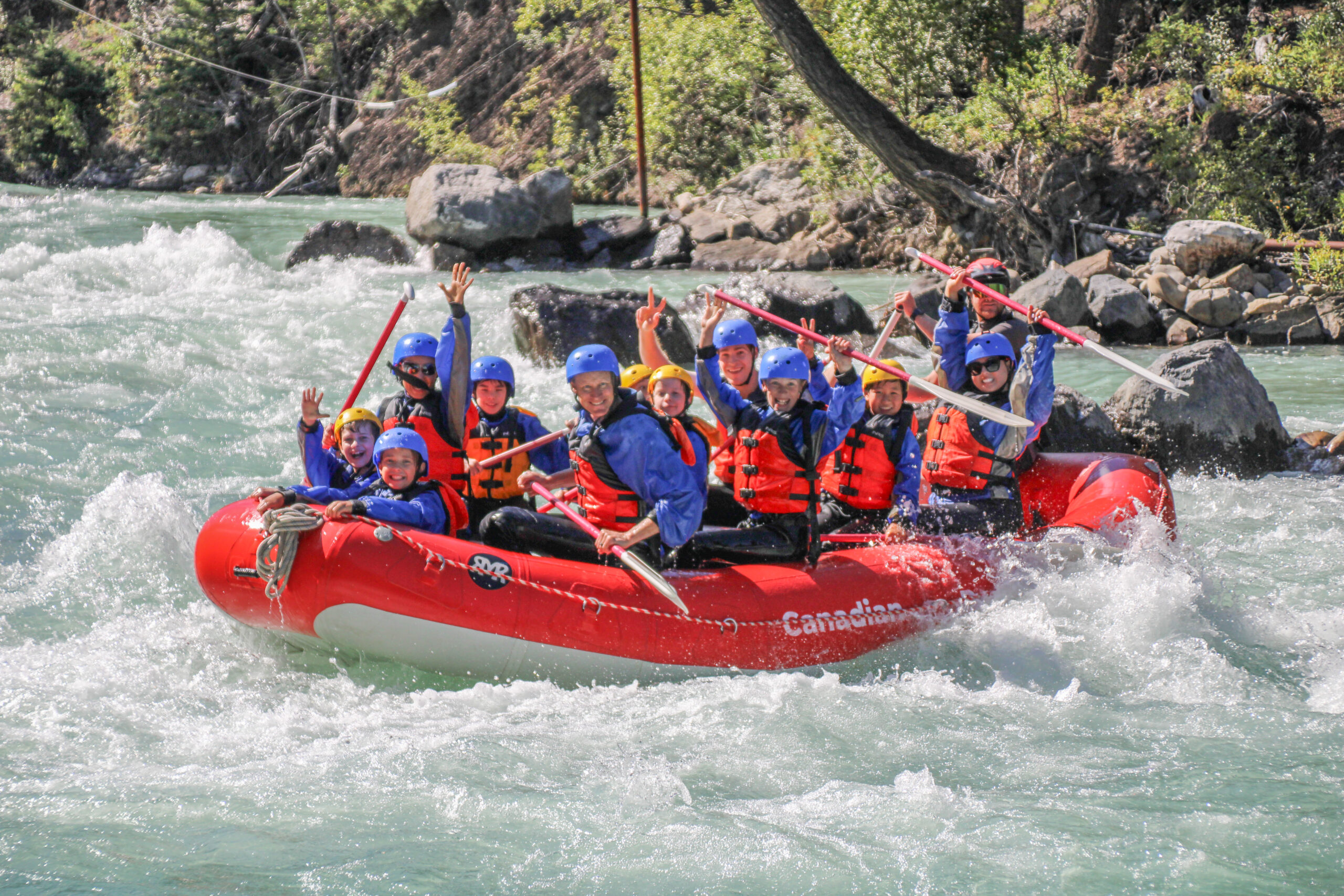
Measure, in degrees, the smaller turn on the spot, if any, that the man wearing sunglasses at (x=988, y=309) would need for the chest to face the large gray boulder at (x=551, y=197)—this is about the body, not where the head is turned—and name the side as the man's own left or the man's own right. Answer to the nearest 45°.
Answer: approximately 90° to the man's own right

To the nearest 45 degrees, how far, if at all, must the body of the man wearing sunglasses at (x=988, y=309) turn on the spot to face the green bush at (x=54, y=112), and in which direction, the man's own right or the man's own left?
approximately 90° to the man's own right

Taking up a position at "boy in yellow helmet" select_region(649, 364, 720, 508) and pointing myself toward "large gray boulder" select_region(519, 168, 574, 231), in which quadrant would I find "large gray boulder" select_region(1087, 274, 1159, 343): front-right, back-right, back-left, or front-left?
front-right

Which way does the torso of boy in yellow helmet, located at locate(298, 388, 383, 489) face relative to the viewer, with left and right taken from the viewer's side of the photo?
facing the viewer

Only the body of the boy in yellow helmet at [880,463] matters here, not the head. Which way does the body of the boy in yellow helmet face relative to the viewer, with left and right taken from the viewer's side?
facing the viewer and to the left of the viewer

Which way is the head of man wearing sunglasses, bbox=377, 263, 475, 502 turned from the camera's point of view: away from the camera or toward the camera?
toward the camera

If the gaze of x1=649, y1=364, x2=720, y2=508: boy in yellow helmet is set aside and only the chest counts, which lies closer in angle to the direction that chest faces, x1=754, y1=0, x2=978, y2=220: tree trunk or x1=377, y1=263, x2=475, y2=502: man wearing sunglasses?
the man wearing sunglasses

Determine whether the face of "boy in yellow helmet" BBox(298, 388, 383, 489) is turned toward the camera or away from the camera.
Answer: toward the camera

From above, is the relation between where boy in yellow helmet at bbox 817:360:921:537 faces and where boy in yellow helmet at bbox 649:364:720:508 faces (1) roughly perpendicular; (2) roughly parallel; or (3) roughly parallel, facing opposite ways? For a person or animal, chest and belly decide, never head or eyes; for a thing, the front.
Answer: roughly parallel
